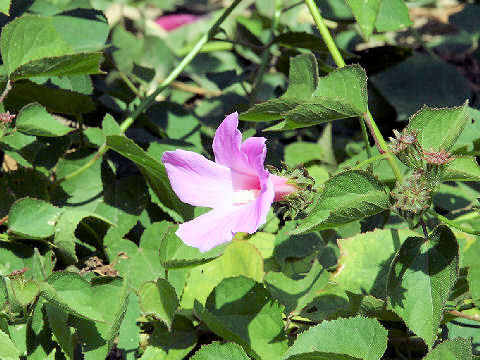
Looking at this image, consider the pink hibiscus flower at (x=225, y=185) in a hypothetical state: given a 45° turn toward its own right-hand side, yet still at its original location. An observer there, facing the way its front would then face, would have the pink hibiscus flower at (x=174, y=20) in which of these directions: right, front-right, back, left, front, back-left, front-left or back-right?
right

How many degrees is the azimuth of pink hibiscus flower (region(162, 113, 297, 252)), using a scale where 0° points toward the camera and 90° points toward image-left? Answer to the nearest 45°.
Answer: approximately 45°
